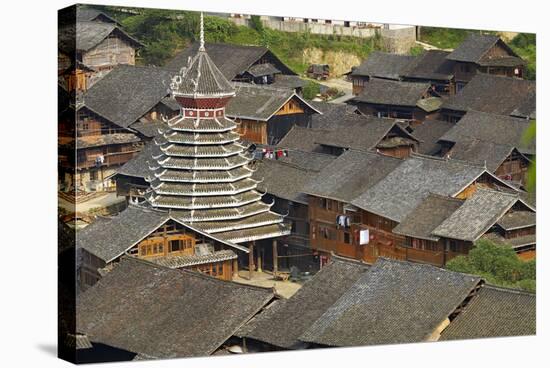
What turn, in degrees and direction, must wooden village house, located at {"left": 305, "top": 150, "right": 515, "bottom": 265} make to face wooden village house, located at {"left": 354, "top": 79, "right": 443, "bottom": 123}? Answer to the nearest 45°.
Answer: approximately 135° to its right

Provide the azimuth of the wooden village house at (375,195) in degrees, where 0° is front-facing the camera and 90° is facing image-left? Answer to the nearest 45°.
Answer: approximately 45°

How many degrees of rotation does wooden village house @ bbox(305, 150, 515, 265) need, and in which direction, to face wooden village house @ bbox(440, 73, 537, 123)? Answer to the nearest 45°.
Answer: approximately 180°

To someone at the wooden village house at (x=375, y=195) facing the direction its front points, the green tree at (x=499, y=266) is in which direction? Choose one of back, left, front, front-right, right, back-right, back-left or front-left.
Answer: left

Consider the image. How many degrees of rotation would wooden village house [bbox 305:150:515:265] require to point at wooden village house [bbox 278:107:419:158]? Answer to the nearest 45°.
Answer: approximately 135° to its right

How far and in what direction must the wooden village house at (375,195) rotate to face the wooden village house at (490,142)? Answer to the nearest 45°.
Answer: approximately 180°

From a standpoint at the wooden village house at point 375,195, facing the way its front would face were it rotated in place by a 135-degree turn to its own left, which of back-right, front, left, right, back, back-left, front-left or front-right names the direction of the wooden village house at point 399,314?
right
